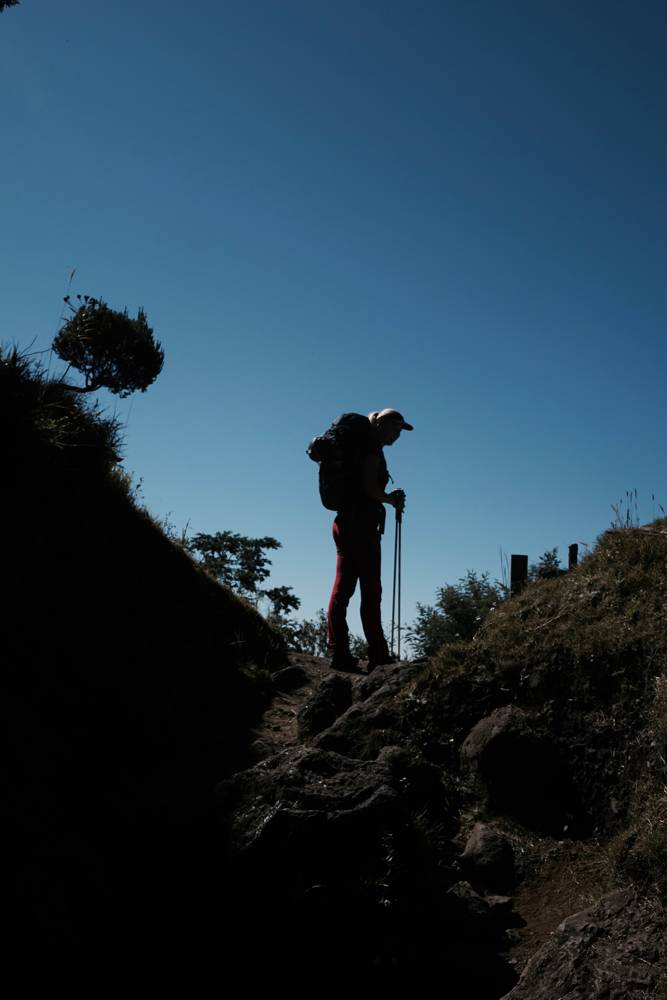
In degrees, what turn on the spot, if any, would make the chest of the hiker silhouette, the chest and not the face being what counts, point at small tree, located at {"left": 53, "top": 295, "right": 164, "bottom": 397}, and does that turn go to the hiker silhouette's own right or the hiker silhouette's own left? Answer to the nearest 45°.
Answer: approximately 135° to the hiker silhouette's own left

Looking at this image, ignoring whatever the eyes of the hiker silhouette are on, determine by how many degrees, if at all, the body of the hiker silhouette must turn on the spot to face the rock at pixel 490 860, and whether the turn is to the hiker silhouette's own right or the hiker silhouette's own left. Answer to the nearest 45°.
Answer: approximately 90° to the hiker silhouette's own right

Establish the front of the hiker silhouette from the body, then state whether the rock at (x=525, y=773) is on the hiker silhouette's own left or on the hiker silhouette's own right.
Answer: on the hiker silhouette's own right

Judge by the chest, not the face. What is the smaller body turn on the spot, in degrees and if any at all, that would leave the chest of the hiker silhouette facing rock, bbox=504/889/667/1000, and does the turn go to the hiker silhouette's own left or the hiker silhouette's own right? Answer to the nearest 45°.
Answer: approximately 90° to the hiker silhouette's own right

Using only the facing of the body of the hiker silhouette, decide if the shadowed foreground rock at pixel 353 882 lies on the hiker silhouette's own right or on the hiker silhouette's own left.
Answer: on the hiker silhouette's own right

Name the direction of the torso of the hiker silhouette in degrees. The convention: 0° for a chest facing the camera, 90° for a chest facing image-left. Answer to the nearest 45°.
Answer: approximately 270°
